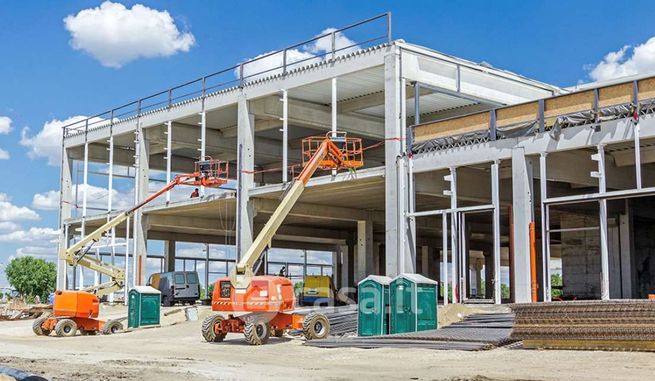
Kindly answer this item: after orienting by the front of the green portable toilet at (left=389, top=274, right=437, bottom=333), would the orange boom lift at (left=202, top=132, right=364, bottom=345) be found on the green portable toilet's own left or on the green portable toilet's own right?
on the green portable toilet's own right

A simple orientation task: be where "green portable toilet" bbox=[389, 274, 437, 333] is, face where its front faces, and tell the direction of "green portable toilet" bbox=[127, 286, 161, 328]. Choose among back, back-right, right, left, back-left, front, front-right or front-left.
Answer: right

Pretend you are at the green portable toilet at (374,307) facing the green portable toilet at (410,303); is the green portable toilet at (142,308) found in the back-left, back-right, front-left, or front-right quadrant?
back-left

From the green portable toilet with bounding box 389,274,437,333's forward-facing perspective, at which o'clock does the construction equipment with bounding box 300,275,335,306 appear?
The construction equipment is roughly at 4 o'clock from the green portable toilet.

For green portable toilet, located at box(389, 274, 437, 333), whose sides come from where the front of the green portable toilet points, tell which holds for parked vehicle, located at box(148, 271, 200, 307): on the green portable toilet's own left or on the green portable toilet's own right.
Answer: on the green portable toilet's own right

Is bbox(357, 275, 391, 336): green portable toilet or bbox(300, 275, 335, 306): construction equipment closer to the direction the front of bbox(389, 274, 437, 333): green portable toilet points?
the green portable toilet

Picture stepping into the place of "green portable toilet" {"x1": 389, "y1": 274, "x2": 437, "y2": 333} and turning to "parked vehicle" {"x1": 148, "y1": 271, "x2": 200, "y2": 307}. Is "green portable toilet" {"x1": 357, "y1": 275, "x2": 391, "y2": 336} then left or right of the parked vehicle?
left

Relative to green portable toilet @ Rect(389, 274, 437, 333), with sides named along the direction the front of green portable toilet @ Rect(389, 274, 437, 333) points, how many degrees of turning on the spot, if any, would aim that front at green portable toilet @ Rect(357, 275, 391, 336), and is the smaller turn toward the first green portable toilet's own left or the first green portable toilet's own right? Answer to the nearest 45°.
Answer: approximately 45° to the first green portable toilet's own right

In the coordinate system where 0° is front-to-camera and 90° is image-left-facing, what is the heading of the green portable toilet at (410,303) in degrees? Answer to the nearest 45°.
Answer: approximately 45°

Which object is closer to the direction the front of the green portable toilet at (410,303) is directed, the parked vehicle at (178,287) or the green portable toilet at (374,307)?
the green portable toilet
